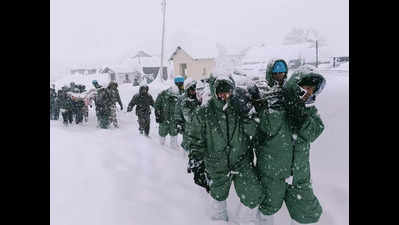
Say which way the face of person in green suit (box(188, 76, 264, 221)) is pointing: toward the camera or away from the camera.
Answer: toward the camera

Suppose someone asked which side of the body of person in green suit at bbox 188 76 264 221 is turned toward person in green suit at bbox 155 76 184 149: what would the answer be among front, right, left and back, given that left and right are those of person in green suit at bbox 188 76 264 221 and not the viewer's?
back

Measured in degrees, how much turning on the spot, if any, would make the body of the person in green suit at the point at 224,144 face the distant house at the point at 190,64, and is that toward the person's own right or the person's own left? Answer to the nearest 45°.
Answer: approximately 180°

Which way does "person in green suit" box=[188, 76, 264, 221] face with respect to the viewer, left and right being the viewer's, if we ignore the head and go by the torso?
facing the viewer

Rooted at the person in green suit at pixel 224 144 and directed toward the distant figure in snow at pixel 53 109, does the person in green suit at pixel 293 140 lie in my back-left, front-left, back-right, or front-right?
back-right

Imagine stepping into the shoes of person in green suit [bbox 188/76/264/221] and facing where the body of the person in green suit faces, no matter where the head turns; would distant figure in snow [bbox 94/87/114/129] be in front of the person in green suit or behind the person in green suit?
behind

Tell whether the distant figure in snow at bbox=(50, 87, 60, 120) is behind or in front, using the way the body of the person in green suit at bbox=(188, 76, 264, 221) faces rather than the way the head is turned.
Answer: behind

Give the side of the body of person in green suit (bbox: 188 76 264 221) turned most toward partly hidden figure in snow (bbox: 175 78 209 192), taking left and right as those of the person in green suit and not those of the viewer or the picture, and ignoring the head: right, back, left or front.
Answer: back
